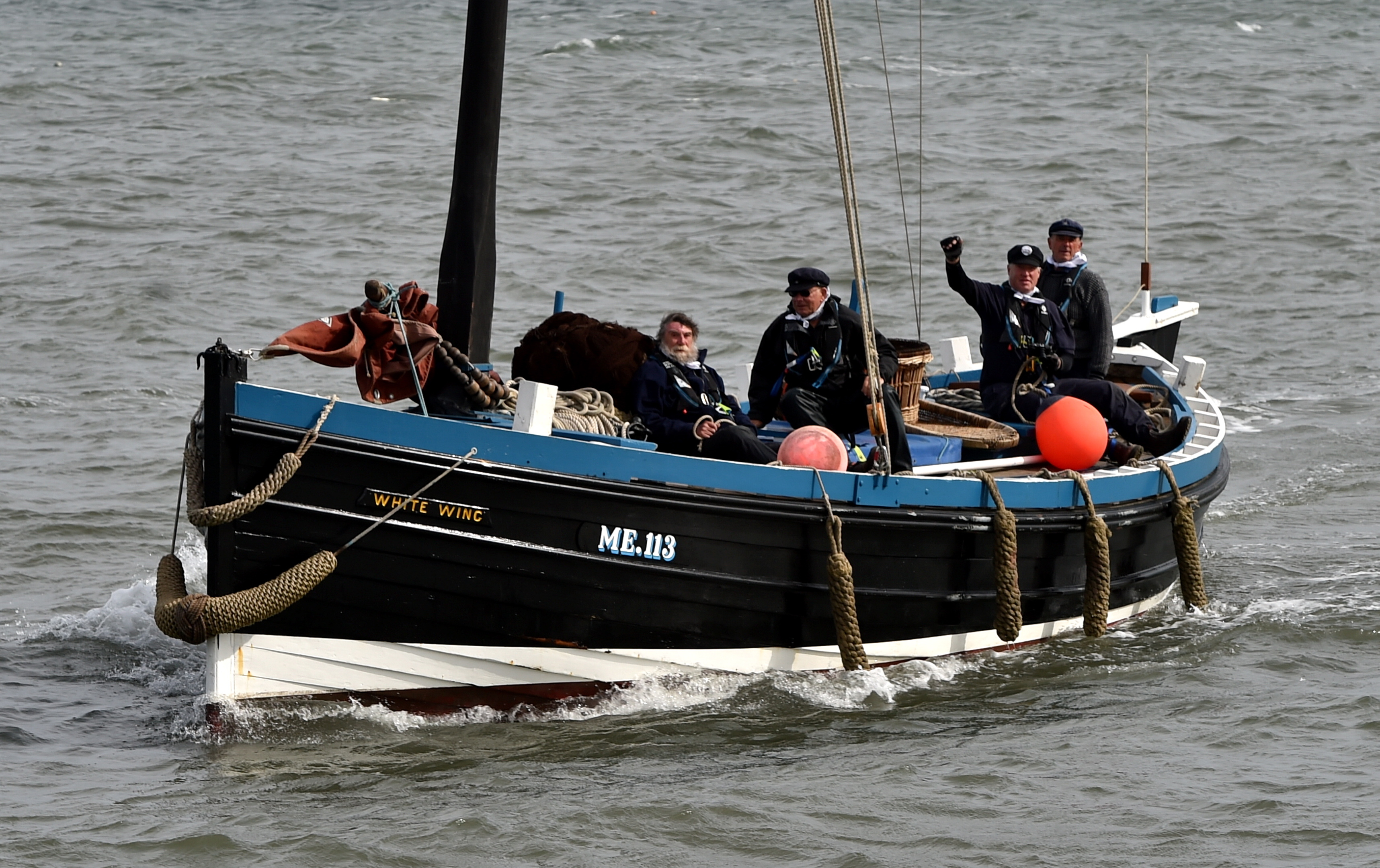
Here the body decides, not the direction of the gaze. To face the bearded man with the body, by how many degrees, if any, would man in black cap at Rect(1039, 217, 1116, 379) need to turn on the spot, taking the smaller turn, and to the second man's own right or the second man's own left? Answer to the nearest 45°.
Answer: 0° — they already face them

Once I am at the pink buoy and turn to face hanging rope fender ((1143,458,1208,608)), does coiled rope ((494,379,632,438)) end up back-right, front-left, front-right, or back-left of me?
back-left

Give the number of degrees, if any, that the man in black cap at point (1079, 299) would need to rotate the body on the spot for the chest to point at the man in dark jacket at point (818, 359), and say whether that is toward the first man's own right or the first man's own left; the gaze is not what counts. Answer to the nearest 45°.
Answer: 0° — they already face them

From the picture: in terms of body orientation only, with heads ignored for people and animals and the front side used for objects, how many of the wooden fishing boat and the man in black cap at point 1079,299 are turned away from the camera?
0

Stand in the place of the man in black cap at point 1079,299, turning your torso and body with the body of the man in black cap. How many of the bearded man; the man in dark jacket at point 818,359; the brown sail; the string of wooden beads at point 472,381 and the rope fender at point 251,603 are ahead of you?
5

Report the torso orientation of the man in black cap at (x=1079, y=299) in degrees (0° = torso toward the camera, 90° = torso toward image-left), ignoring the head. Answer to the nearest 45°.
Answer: approximately 45°

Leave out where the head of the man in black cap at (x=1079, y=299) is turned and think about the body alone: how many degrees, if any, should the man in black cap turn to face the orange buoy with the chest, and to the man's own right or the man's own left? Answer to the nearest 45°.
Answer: approximately 45° to the man's own left

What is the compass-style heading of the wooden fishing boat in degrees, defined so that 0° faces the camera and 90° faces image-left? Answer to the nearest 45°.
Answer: approximately 45°
